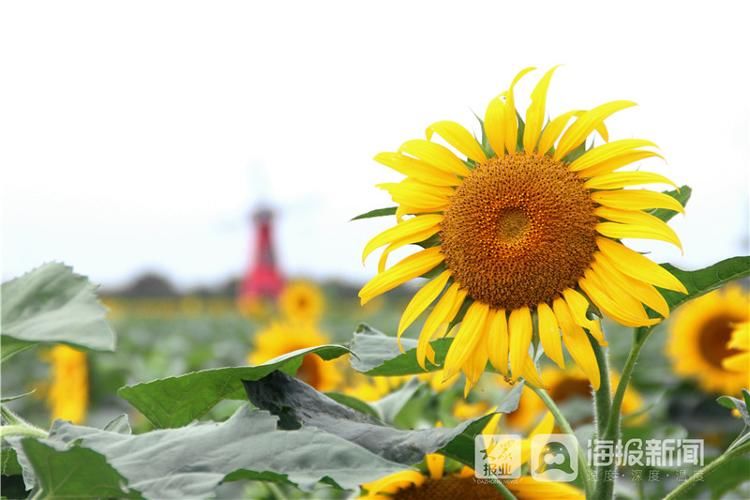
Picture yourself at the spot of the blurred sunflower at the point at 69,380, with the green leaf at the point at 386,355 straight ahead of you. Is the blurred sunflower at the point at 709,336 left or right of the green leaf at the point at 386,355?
left

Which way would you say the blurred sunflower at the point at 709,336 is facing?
toward the camera

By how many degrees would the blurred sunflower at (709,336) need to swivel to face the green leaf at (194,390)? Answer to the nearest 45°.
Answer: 0° — it already faces it

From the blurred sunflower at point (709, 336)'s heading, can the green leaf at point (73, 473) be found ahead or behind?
ahead

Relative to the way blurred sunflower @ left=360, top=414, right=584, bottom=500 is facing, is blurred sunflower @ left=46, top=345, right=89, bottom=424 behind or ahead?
behind

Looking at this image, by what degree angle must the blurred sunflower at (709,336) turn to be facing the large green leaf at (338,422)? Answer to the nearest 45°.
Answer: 0° — it already faces it

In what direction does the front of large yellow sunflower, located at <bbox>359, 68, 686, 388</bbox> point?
toward the camera

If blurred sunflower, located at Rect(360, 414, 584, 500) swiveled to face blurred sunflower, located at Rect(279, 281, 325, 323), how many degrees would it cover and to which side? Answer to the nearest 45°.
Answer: approximately 180°

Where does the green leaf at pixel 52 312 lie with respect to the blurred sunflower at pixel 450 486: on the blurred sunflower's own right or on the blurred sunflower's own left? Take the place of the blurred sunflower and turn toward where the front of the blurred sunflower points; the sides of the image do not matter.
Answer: on the blurred sunflower's own right

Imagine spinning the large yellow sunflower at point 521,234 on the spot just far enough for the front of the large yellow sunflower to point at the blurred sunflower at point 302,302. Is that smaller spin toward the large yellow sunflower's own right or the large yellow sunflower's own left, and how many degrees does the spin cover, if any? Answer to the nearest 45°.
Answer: approximately 180°

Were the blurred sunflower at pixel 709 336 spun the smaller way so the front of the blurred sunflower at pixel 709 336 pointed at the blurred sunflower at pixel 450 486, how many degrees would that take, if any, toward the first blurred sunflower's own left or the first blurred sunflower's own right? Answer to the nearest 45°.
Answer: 0° — it already faces it

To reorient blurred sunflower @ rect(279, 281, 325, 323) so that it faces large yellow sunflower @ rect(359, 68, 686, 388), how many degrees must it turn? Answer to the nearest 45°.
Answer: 0° — it already faces it

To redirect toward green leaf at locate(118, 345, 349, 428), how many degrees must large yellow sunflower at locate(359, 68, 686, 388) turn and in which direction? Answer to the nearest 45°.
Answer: approximately 45° to its right

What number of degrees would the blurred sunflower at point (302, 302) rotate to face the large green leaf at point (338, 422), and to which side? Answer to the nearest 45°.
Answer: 0° — it already faces it
